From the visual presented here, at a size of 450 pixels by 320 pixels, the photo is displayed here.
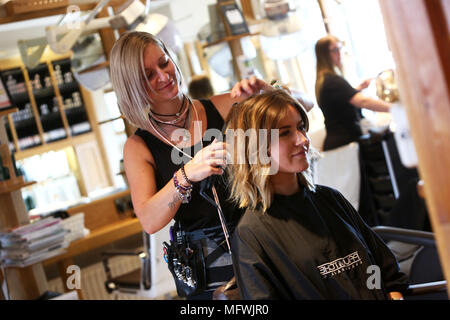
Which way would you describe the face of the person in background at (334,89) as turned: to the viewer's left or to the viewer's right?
to the viewer's right

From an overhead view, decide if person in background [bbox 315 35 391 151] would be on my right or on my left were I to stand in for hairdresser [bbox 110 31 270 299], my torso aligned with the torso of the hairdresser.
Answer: on my left

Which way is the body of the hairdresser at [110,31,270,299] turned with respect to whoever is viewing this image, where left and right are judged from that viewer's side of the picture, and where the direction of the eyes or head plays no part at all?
facing the viewer and to the right of the viewer

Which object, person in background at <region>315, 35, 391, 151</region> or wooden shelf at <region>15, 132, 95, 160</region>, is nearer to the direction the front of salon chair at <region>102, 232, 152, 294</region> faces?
the wooden shelf
